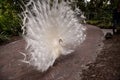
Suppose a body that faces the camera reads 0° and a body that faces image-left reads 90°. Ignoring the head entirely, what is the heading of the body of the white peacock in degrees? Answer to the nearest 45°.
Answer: approximately 315°
